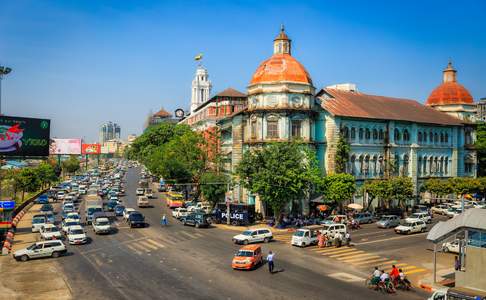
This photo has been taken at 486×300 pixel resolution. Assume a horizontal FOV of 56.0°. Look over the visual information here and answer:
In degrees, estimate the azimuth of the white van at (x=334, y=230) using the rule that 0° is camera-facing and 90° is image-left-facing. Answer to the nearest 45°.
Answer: approximately 45°

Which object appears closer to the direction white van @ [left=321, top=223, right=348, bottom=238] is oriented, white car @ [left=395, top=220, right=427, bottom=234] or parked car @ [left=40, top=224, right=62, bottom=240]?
the parked car

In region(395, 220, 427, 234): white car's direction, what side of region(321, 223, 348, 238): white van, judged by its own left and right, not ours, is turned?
back

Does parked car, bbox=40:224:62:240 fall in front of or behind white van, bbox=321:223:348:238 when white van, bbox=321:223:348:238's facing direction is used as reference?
in front

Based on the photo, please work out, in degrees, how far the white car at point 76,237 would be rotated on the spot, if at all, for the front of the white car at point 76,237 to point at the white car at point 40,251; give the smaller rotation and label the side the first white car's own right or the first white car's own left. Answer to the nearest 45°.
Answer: approximately 45° to the first white car's own right

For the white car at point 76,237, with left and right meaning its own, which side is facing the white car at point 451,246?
left

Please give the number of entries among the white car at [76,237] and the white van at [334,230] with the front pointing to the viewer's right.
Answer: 0

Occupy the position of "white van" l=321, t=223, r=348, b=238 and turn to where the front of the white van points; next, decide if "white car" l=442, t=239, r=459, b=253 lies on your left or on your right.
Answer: on your left

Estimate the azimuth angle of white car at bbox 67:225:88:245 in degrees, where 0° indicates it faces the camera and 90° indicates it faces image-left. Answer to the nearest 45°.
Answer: approximately 0°

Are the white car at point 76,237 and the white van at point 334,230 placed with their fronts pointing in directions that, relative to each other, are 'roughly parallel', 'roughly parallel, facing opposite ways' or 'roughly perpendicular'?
roughly perpendicular

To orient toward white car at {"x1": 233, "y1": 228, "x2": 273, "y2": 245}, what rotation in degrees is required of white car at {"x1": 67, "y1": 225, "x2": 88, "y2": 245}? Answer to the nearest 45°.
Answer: approximately 90° to its left

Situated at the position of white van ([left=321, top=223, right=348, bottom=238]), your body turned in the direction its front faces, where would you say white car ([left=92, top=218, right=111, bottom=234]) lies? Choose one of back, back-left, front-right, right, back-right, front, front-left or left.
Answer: front-right

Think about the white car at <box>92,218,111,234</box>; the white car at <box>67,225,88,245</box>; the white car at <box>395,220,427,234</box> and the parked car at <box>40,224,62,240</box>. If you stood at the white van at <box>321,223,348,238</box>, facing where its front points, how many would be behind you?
1

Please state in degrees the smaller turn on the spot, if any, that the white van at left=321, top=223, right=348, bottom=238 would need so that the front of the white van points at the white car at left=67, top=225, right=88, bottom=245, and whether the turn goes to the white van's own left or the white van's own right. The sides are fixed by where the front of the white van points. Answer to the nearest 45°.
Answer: approximately 45° to the white van's own right

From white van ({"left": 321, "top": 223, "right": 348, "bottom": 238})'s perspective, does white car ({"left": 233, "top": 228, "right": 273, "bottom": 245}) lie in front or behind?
in front
